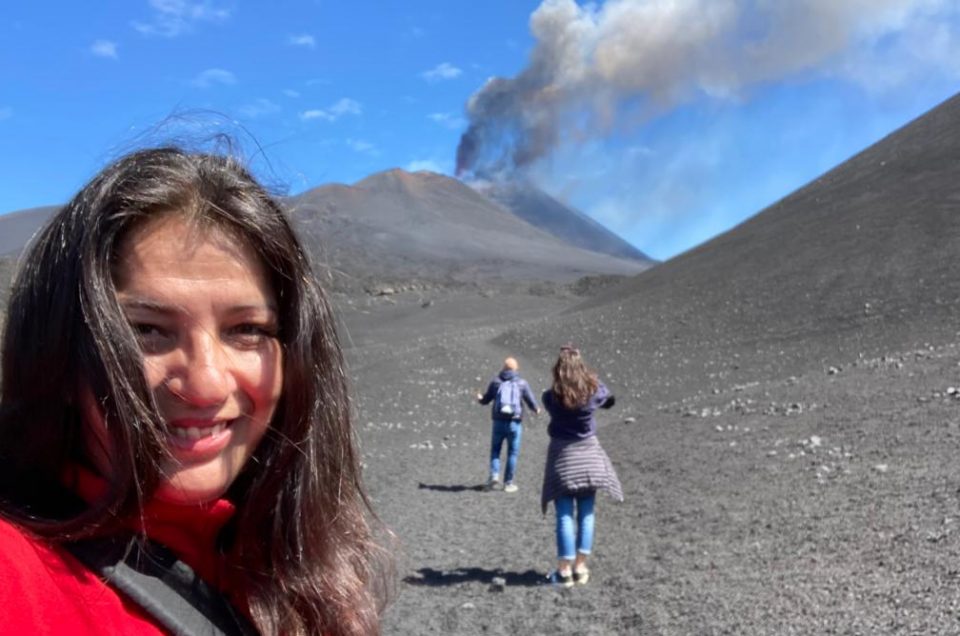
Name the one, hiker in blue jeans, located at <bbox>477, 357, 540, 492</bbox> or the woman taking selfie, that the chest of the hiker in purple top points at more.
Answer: the hiker in blue jeans

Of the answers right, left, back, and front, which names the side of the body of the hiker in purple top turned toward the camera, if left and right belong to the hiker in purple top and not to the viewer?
back

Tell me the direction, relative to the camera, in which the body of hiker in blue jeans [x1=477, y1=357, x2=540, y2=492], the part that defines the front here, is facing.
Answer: away from the camera

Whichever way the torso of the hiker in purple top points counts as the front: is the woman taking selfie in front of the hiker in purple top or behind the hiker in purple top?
behind

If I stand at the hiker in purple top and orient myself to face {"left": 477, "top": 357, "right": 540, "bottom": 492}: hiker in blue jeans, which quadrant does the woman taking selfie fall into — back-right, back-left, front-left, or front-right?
back-left

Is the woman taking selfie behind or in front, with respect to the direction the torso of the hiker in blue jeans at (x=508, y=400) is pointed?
behind

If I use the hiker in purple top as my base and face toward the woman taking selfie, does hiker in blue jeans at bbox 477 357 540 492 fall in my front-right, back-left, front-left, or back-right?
back-right

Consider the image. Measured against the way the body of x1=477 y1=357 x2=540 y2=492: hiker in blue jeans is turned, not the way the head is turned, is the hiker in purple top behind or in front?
behind

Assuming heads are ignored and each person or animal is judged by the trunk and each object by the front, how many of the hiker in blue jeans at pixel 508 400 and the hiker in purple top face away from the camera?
2

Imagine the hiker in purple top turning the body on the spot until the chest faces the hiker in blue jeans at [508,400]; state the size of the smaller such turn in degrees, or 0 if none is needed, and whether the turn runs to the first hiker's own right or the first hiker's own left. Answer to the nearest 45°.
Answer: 0° — they already face them
